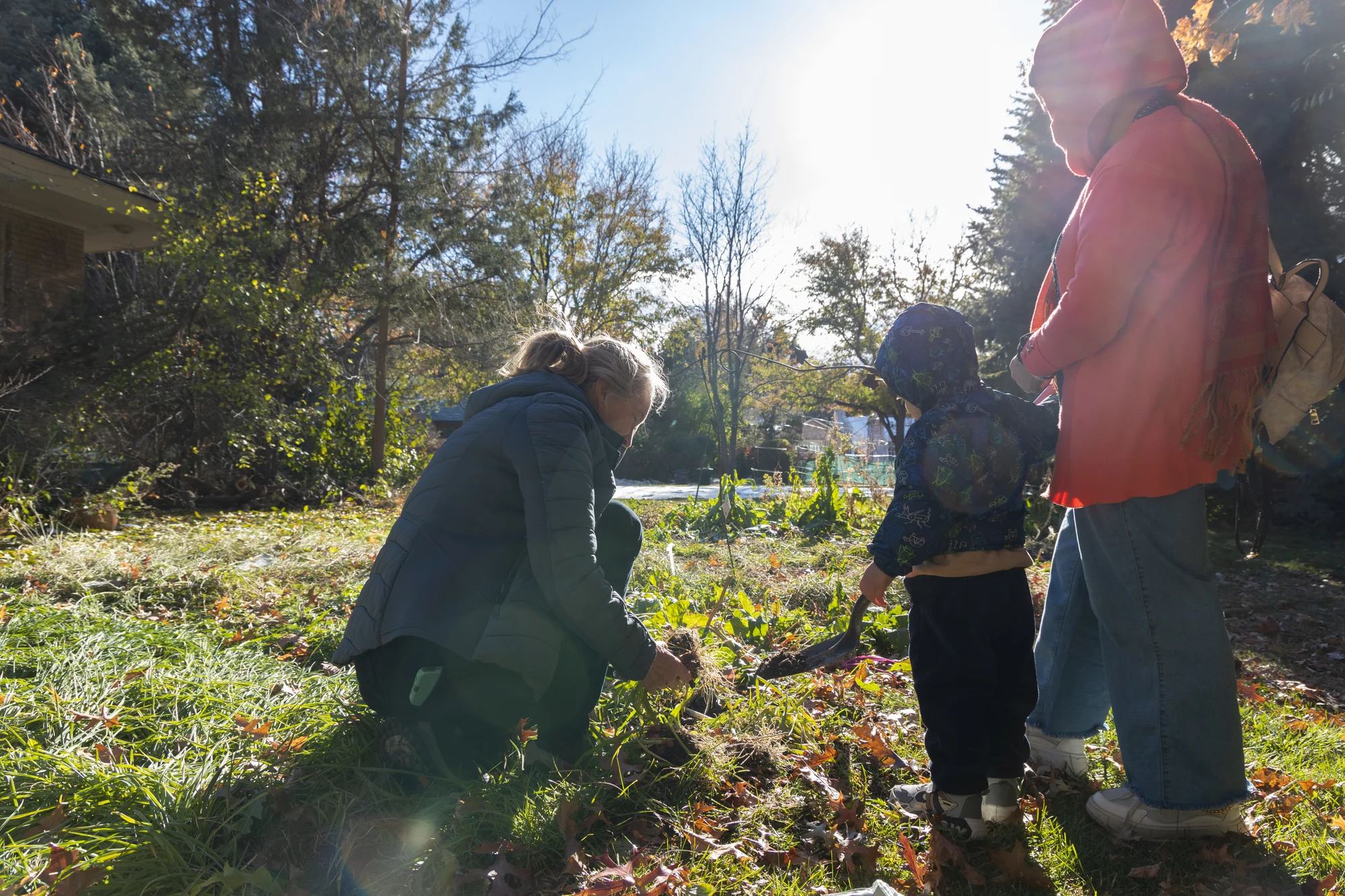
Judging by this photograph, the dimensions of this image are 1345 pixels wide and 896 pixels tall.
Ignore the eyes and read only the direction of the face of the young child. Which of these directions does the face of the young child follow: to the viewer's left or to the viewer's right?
to the viewer's left

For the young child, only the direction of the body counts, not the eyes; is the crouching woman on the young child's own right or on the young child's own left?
on the young child's own left

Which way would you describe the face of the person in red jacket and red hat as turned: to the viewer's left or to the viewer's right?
to the viewer's left

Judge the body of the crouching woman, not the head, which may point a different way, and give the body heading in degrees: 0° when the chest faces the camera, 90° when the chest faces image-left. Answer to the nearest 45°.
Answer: approximately 270°

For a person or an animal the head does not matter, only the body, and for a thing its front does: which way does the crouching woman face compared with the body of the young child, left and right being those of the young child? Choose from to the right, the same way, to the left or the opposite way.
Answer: to the right

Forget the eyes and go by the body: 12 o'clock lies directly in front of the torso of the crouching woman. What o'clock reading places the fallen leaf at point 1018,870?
The fallen leaf is roughly at 1 o'clock from the crouching woman.

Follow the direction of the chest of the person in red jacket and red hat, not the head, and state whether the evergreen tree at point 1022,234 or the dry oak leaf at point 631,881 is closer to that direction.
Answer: the dry oak leaf

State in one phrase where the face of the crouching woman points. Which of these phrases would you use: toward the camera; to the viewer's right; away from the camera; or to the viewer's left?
to the viewer's right

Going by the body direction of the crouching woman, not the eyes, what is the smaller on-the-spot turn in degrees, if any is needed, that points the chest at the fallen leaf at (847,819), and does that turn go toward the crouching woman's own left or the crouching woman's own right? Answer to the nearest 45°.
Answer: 0° — they already face it
